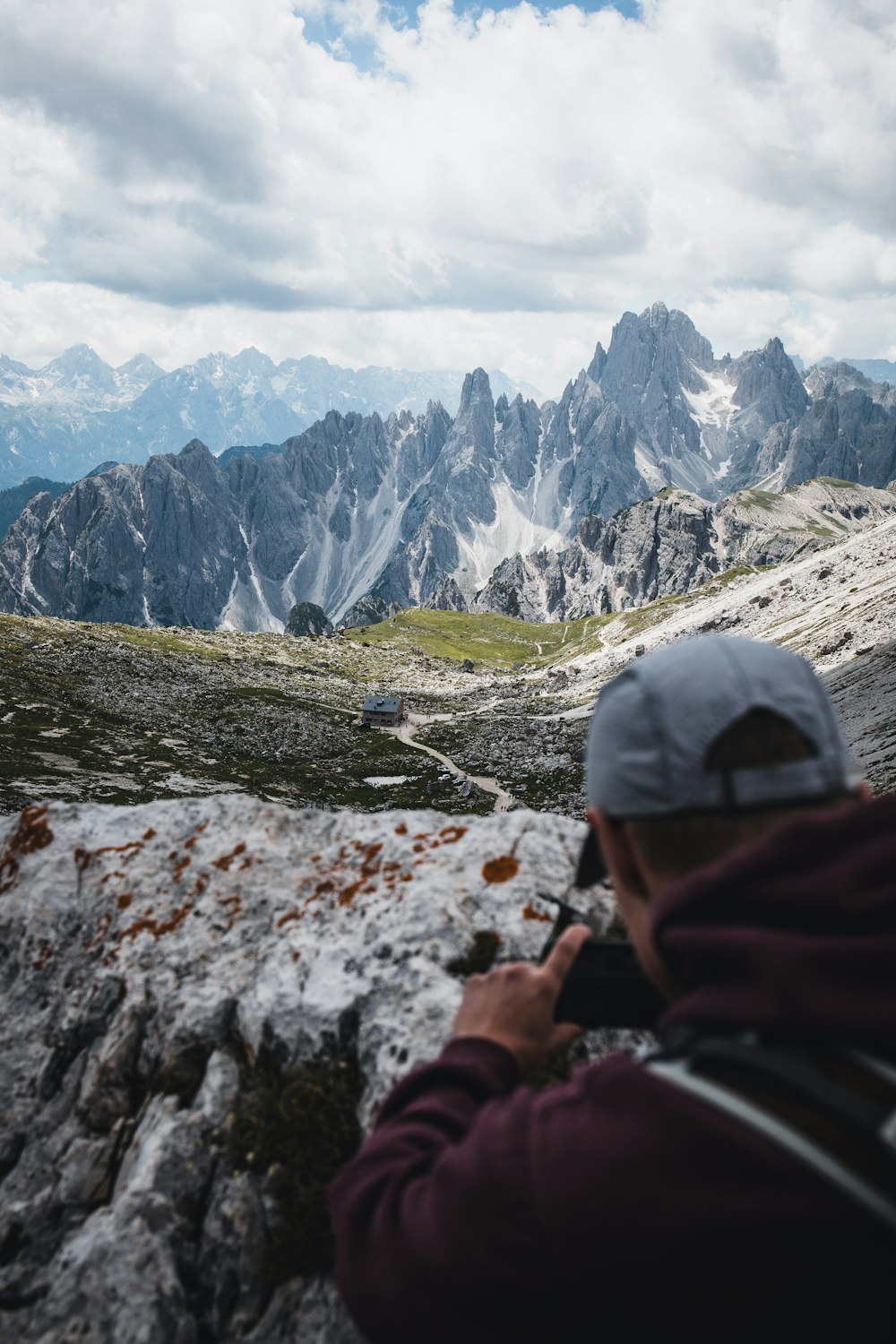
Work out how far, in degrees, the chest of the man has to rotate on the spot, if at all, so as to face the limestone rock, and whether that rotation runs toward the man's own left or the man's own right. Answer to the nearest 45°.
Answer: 0° — they already face it

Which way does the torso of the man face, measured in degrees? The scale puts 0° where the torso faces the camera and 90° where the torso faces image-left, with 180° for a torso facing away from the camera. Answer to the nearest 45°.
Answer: approximately 135°

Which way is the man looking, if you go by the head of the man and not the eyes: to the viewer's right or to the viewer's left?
to the viewer's left
